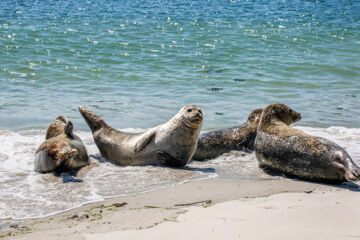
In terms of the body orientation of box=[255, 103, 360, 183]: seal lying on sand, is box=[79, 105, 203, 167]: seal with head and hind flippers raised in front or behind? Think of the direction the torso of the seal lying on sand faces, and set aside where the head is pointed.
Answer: in front

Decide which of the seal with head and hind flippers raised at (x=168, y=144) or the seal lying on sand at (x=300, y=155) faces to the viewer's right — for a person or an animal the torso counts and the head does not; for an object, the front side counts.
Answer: the seal with head and hind flippers raised

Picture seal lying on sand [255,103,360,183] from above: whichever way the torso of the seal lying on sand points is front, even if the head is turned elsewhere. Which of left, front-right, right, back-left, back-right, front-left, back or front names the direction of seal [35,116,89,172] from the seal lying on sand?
front-left

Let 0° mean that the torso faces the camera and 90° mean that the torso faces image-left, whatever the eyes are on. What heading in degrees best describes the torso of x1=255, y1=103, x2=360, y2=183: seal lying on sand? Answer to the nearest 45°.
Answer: approximately 135°

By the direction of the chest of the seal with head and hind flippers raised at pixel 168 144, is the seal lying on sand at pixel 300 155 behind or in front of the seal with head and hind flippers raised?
in front

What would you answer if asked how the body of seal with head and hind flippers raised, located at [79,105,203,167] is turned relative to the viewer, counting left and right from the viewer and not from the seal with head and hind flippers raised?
facing to the right of the viewer

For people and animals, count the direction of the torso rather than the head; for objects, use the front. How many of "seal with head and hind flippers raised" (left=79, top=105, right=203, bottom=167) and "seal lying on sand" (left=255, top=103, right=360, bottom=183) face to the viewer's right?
1

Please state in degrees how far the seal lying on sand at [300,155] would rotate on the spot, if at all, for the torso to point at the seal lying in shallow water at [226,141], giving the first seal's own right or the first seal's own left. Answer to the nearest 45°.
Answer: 0° — it already faces it
